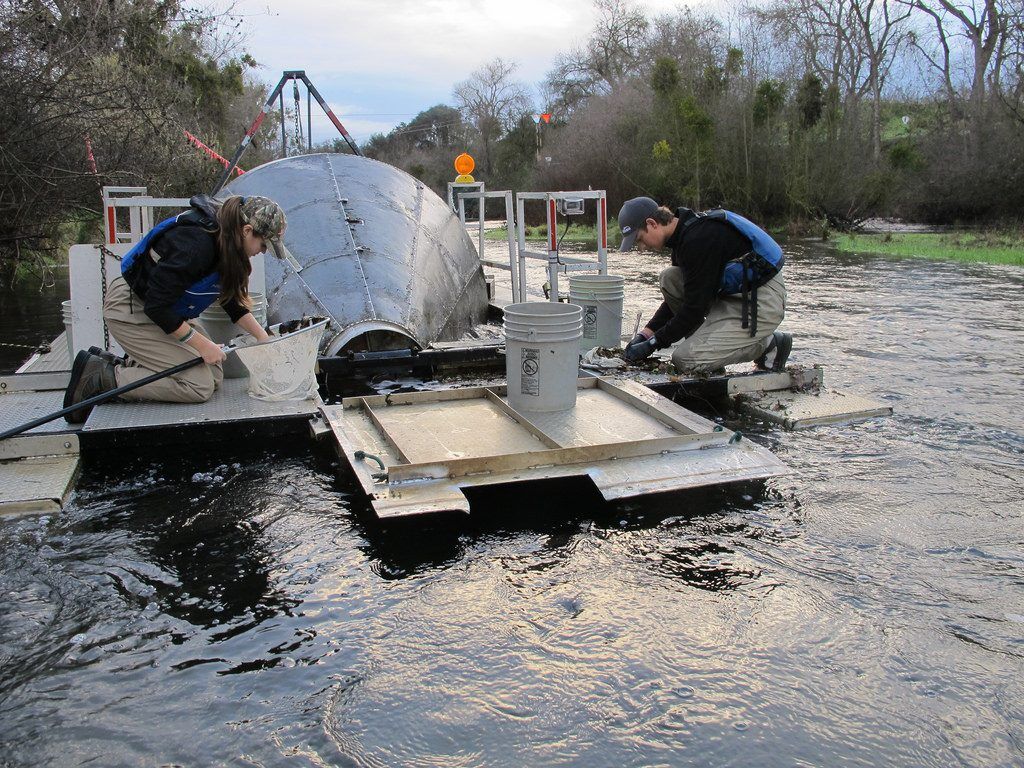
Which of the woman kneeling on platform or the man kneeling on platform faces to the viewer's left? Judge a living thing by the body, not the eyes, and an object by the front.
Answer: the man kneeling on platform

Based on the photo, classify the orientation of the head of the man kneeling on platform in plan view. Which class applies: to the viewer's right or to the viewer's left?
to the viewer's left

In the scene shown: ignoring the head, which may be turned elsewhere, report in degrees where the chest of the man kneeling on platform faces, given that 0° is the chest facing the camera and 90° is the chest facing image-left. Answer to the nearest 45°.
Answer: approximately 90°

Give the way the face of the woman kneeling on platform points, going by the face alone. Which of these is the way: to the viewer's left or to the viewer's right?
to the viewer's right

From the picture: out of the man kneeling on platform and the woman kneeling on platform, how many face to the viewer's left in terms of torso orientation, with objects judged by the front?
1

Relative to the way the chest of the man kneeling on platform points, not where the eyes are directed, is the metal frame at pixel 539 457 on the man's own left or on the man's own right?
on the man's own left

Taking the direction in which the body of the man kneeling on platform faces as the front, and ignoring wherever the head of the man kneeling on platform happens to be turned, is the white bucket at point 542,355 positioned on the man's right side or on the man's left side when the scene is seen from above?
on the man's left side

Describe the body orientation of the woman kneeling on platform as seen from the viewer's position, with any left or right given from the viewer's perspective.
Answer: facing to the right of the viewer

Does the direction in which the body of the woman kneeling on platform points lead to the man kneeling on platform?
yes

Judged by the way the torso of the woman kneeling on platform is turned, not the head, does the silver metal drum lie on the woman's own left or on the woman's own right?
on the woman's own left
